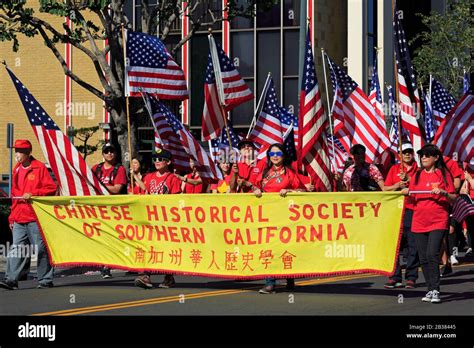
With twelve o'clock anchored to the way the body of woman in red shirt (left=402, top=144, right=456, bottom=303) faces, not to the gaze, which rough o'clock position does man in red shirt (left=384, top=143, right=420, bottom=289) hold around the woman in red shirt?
The man in red shirt is roughly at 4 o'clock from the woman in red shirt.

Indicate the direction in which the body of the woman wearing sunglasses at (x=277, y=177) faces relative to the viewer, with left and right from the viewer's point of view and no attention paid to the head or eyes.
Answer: facing the viewer

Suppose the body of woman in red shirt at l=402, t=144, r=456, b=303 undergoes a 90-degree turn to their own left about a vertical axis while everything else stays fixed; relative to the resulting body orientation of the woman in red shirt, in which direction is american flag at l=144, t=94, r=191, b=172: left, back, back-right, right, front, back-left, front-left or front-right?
back

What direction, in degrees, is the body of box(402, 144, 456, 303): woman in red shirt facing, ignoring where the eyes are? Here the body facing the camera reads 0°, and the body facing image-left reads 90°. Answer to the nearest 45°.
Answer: approximately 45°

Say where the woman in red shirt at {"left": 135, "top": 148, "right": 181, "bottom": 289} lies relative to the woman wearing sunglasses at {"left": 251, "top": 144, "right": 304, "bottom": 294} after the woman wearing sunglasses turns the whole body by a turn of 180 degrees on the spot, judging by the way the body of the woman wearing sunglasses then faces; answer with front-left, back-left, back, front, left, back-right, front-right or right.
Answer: front-left

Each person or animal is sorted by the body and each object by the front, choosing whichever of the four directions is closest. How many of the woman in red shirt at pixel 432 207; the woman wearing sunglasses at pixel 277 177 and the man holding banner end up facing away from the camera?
0

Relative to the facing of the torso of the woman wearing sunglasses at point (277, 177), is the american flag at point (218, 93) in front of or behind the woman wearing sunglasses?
behind

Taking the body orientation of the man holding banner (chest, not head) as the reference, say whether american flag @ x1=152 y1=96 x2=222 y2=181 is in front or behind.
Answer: behind

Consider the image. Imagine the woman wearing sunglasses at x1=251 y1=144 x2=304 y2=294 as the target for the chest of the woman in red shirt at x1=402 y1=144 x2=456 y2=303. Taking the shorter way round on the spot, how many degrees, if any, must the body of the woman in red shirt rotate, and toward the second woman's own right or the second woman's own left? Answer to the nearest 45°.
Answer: approximately 45° to the second woman's own right

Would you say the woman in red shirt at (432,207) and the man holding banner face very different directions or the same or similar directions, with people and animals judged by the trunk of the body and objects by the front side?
same or similar directions

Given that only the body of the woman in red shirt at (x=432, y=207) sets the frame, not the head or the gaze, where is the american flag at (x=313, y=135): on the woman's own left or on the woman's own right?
on the woman's own right

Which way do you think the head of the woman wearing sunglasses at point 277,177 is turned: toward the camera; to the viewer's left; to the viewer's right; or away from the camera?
toward the camera

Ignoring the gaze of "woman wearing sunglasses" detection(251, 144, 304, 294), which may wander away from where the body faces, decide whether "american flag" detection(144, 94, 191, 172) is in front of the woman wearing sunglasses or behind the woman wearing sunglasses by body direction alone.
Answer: behind

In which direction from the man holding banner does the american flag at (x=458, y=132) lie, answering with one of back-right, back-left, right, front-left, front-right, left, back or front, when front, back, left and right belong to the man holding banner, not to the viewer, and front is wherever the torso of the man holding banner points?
back-left
